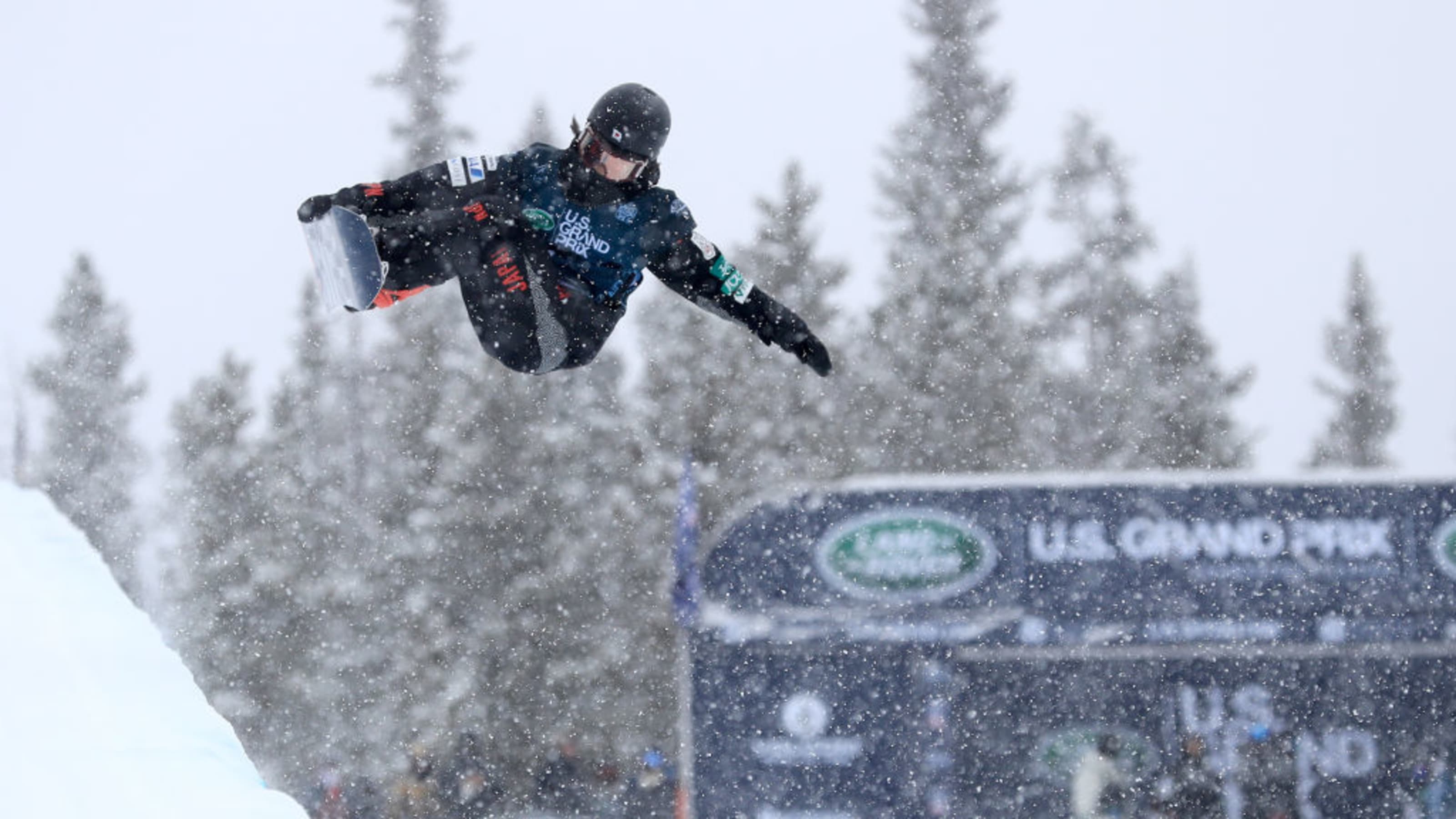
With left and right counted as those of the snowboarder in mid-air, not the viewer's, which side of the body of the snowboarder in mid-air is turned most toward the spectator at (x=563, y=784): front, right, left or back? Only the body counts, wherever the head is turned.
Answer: back

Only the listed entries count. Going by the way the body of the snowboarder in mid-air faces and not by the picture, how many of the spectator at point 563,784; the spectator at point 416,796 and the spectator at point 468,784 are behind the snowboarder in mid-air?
3

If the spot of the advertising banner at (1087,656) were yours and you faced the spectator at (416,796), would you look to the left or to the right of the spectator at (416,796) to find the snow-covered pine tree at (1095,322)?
right

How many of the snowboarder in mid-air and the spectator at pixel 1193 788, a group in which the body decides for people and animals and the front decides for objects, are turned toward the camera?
2

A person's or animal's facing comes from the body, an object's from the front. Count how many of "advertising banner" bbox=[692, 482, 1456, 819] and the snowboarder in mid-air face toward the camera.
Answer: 2

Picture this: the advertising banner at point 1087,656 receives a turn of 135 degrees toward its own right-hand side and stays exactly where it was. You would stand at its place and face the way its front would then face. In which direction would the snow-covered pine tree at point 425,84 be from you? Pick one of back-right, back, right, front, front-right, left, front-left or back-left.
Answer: front

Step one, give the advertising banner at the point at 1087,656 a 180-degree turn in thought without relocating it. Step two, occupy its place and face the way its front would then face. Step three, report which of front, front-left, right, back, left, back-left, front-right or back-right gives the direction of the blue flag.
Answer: left

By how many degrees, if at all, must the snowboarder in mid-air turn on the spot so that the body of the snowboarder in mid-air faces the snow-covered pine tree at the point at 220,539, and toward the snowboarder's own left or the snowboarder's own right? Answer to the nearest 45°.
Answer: approximately 180°

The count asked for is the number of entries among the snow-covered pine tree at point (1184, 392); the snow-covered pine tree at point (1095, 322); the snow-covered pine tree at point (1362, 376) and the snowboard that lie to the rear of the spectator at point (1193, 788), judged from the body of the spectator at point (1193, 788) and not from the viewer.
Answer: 3

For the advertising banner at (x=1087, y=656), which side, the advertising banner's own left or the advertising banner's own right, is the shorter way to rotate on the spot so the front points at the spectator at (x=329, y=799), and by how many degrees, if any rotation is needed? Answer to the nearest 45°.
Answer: approximately 135° to the advertising banner's own right

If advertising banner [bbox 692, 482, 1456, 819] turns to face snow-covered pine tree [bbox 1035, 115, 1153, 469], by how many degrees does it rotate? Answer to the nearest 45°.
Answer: approximately 180°

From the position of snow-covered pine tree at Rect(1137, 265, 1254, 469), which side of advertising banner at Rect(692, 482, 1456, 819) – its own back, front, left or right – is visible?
back

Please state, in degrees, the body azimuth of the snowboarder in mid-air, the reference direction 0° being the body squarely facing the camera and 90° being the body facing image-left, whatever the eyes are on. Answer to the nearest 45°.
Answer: approximately 0°

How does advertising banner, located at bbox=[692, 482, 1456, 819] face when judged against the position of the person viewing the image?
facing the viewer

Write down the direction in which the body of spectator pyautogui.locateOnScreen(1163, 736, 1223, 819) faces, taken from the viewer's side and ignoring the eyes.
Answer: toward the camera
